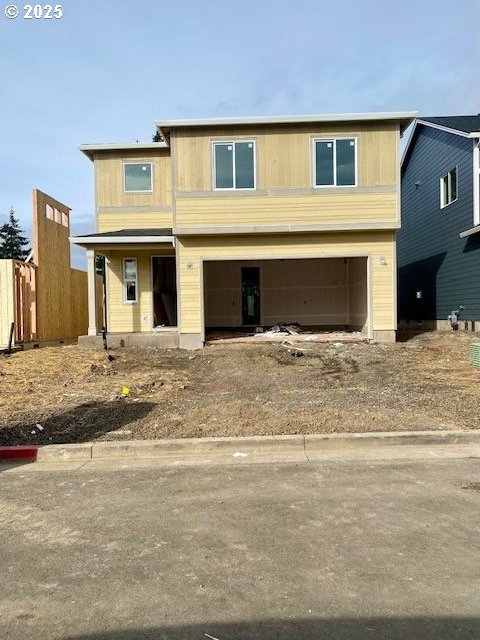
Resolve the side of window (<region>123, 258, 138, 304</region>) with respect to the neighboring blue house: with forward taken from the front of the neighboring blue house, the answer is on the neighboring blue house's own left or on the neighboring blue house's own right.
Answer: on the neighboring blue house's own right

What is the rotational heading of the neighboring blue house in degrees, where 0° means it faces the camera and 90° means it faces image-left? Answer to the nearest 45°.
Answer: approximately 315°

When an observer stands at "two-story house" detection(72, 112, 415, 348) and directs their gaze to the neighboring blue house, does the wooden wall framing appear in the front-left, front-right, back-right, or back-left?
back-left

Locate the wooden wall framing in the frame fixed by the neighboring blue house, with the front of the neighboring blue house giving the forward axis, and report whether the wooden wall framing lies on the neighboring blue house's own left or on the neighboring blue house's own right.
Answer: on the neighboring blue house's own right

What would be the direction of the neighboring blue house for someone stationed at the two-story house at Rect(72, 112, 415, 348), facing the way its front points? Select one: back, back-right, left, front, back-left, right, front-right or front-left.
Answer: back-left

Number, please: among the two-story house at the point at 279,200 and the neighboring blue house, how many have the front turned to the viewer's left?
0

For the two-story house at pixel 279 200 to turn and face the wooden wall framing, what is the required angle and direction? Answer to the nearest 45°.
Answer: approximately 90° to its right

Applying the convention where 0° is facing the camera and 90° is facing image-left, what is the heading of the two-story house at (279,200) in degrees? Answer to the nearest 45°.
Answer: approximately 0°

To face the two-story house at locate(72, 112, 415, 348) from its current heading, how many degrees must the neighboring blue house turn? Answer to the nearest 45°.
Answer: approximately 90° to its right
